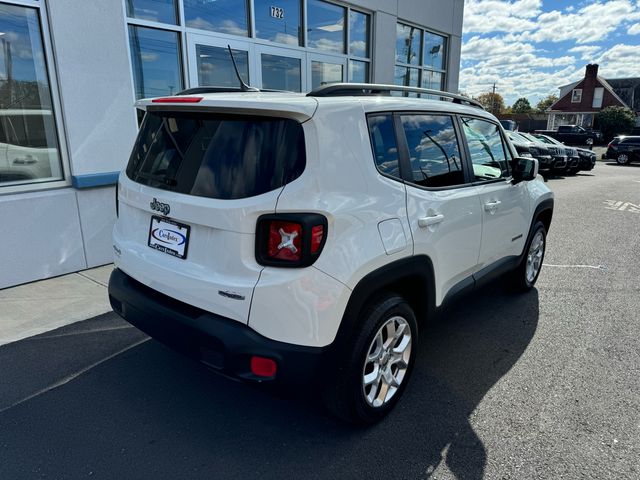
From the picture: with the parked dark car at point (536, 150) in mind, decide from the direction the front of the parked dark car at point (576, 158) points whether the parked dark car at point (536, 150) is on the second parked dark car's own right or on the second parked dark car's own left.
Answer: on the second parked dark car's own right

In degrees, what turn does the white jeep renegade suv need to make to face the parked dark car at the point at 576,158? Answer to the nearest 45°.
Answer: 0° — it already faces it

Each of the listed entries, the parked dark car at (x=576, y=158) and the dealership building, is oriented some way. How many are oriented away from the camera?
0

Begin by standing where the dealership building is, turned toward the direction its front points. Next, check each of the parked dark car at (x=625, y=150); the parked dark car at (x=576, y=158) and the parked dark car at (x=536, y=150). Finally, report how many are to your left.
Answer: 3

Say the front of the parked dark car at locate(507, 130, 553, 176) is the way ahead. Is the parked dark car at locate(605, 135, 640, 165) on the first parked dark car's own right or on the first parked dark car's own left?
on the first parked dark car's own left

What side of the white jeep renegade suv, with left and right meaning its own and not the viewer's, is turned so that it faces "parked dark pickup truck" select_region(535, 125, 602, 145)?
front

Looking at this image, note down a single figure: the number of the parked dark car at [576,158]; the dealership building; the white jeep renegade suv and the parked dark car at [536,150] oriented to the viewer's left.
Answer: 0

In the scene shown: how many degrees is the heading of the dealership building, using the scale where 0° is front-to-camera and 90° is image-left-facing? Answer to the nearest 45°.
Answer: approximately 315°

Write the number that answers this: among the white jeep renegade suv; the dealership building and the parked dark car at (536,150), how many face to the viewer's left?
0

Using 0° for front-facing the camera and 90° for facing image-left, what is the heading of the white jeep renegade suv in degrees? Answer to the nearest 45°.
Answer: approximately 225°

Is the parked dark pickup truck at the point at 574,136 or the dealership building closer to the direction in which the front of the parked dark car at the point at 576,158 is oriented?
the dealership building

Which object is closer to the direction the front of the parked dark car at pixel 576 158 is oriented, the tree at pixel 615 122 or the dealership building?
the dealership building

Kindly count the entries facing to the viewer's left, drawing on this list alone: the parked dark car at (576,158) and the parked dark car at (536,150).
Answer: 0

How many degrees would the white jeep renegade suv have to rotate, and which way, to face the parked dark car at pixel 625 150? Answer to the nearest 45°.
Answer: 0° — it already faces it

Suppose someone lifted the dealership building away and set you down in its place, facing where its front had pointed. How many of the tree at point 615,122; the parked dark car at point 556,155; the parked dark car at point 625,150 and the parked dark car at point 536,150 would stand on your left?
4

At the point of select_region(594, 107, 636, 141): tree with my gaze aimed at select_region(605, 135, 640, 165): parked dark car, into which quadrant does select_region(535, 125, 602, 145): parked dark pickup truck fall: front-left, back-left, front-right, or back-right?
front-right

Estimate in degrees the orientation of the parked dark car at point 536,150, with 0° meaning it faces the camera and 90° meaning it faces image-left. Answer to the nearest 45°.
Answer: approximately 315°

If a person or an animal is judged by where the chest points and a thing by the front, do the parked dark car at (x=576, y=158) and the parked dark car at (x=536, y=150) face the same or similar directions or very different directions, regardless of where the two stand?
same or similar directions
